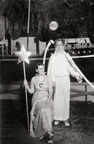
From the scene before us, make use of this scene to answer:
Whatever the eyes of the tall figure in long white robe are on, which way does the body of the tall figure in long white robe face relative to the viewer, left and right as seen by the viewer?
facing the viewer

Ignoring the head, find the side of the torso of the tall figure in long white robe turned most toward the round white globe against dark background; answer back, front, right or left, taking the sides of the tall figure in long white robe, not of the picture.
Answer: back
